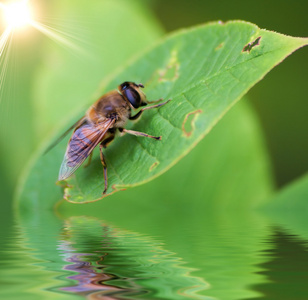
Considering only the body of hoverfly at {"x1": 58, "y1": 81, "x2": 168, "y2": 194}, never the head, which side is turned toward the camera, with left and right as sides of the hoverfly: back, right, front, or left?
right

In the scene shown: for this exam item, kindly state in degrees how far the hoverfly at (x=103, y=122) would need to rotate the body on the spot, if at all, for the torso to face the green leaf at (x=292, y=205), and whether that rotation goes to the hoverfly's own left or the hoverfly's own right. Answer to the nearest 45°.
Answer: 0° — it already faces it
